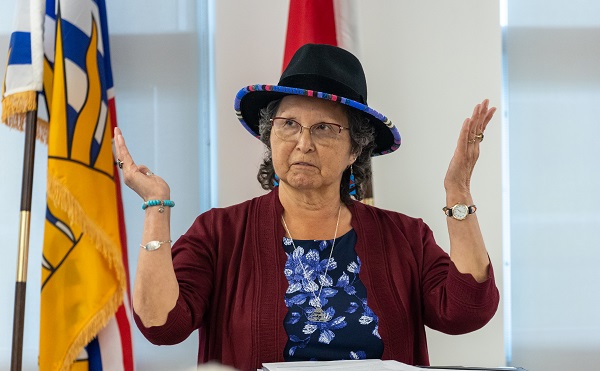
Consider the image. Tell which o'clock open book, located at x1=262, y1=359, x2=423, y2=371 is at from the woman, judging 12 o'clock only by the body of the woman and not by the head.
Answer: The open book is roughly at 12 o'clock from the woman.

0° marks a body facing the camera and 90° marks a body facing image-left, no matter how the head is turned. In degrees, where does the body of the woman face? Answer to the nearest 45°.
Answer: approximately 0°
